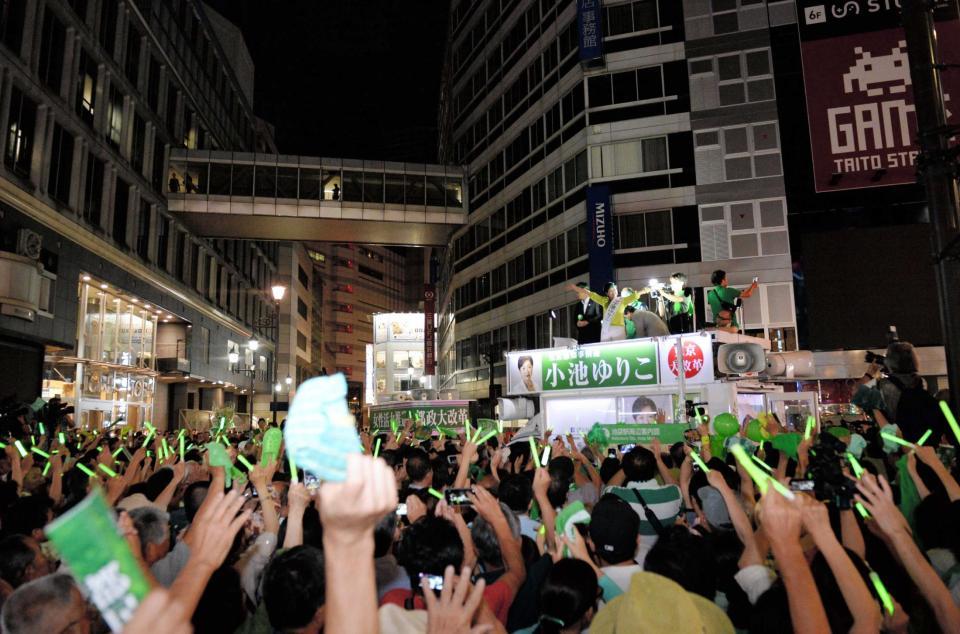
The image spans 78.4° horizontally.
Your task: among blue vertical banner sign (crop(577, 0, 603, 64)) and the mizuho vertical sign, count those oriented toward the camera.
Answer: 2

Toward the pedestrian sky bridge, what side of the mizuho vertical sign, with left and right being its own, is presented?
right

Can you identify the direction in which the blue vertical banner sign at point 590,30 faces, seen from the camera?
facing the viewer

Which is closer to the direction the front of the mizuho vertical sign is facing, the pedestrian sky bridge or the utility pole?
the utility pole

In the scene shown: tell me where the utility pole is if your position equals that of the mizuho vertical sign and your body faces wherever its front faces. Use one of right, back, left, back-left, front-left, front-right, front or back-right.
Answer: front

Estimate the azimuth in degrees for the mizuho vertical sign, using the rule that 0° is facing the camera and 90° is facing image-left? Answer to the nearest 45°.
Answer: approximately 0°

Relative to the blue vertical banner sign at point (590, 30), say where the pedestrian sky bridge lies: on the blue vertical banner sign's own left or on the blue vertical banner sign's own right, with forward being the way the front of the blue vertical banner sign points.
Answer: on the blue vertical banner sign's own right

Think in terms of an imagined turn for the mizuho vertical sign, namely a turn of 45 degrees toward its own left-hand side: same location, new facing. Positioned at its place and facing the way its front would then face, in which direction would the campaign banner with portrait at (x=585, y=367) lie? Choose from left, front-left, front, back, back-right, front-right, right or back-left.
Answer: front-right

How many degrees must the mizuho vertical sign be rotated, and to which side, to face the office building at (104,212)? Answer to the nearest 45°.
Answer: approximately 90° to its right

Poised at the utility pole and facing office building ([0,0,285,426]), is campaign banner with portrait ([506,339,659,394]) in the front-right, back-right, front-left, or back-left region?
front-right

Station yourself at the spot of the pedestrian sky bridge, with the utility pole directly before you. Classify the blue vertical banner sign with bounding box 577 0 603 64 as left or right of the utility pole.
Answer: left

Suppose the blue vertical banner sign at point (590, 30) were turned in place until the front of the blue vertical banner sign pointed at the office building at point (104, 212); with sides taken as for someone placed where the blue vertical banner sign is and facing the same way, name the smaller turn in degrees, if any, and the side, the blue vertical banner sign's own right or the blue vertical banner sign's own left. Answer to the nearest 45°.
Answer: approximately 90° to the blue vertical banner sign's own right
